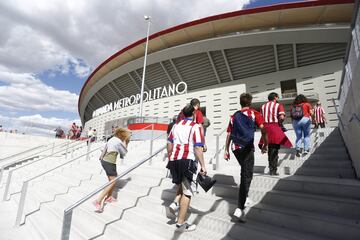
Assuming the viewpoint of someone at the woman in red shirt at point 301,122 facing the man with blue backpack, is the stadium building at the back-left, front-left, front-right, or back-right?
back-right

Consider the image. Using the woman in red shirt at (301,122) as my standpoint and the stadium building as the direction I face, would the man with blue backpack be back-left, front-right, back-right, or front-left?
back-left

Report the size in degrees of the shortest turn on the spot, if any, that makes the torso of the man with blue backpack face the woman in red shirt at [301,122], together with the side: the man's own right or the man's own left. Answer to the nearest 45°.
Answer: approximately 45° to the man's own right

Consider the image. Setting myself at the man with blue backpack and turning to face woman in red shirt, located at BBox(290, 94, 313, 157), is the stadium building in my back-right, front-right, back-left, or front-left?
front-left

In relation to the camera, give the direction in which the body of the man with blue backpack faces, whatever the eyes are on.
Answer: away from the camera

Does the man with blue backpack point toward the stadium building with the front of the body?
yes

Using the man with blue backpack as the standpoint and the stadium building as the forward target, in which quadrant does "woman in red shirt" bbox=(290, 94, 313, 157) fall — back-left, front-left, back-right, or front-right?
front-right
